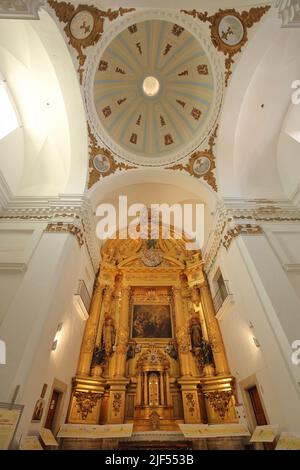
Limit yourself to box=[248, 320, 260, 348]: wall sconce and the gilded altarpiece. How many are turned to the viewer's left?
1

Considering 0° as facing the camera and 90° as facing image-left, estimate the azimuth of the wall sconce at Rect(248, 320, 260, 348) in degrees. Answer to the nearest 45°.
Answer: approximately 90°

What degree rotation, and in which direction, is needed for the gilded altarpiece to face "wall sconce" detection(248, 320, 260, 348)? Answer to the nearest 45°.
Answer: approximately 45° to its left

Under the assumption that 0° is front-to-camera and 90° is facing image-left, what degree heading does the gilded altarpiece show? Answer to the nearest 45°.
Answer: approximately 0°
